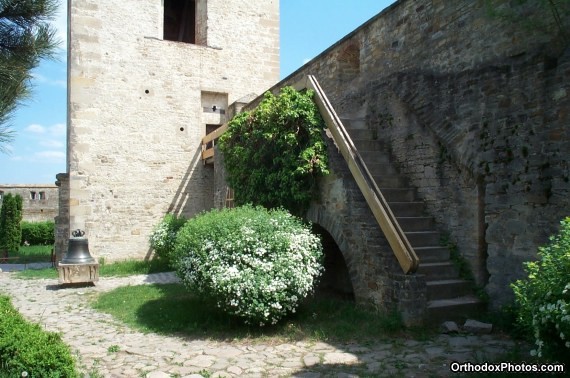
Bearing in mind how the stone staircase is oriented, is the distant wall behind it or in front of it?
behind

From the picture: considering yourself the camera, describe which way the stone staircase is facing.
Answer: facing the viewer and to the right of the viewer

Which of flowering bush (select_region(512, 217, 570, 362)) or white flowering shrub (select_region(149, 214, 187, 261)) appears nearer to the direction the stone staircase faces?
the flowering bush

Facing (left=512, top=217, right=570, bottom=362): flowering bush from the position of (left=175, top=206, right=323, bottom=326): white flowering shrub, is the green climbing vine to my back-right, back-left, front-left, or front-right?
back-left

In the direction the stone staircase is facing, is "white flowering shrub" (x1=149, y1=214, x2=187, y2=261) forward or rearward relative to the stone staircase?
rearward

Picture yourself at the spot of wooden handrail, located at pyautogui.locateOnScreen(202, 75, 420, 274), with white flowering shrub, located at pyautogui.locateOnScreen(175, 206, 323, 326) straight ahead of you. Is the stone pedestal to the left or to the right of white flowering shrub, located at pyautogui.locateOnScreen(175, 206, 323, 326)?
right

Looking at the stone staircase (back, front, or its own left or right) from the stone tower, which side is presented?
back

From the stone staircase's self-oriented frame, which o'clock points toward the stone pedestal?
The stone pedestal is roughly at 5 o'clock from the stone staircase.

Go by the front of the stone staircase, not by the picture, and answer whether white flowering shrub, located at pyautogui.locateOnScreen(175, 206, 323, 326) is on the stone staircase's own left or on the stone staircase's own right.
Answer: on the stone staircase's own right

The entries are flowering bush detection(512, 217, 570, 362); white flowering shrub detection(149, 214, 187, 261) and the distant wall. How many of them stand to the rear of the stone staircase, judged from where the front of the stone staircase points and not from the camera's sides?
2
